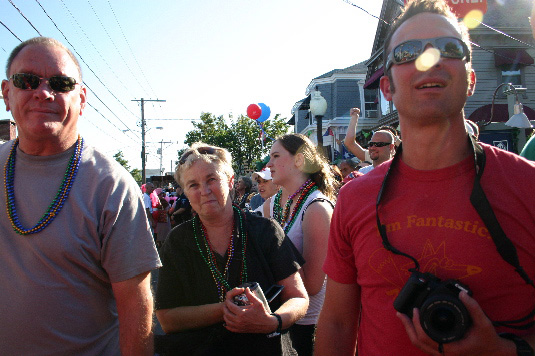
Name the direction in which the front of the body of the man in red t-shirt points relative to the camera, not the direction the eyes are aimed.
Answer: toward the camera

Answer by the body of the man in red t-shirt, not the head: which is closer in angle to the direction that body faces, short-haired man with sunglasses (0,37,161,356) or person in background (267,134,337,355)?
the short-haired man with sunglasses

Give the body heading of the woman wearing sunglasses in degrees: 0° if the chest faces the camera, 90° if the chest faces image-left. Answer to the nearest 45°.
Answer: approximately 0°

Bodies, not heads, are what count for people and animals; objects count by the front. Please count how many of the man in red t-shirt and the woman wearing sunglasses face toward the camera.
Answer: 2

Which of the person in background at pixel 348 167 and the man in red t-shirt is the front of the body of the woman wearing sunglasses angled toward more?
the man in red t-shirt

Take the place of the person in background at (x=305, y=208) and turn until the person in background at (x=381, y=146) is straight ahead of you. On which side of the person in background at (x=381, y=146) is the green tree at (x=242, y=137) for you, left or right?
left

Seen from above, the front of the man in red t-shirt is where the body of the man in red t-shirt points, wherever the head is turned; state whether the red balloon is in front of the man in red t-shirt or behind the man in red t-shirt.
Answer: behind

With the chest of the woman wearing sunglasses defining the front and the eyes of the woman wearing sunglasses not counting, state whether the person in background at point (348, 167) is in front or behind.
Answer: behind

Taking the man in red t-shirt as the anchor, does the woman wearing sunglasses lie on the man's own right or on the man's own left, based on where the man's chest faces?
on the man's own right
